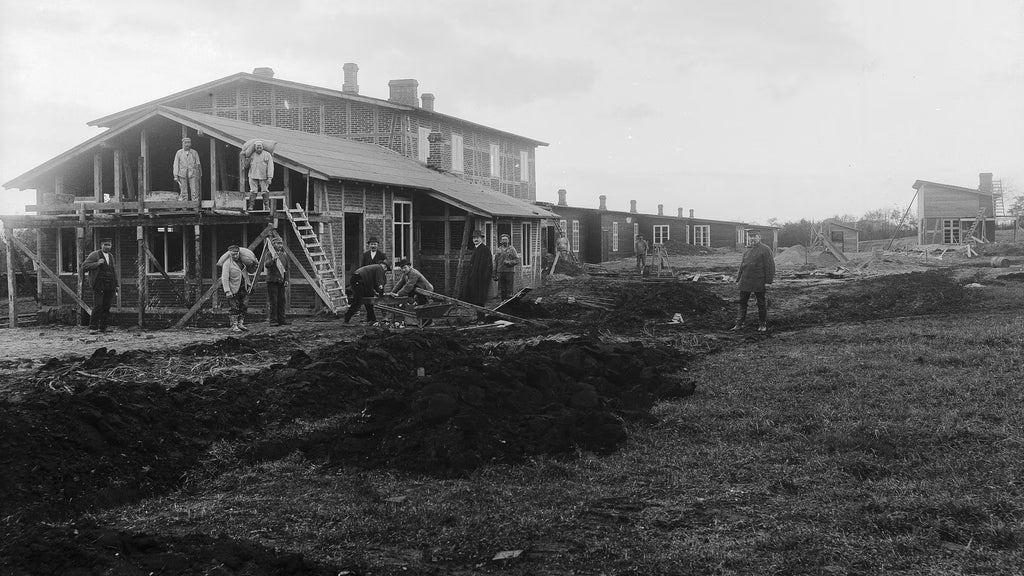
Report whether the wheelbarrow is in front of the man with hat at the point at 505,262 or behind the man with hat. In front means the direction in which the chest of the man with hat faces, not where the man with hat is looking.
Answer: in front

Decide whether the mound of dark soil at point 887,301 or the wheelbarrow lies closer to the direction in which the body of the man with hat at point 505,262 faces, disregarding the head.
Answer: the wheelbarrow

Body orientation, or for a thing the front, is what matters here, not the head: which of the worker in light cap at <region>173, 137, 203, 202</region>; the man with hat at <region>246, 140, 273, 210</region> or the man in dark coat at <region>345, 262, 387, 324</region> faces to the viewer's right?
the man in dark coat

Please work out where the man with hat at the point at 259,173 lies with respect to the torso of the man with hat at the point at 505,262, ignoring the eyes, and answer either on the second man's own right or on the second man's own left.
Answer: on the second man's own right

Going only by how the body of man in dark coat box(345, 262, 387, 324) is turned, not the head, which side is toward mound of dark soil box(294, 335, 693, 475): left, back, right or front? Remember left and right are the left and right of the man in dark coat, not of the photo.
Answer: right

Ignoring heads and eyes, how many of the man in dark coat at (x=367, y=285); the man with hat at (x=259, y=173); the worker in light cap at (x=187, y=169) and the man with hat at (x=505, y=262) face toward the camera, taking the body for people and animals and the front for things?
3

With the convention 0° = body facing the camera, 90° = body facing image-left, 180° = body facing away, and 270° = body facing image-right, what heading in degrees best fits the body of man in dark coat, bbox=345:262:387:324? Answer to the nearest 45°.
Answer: approximately 270°
